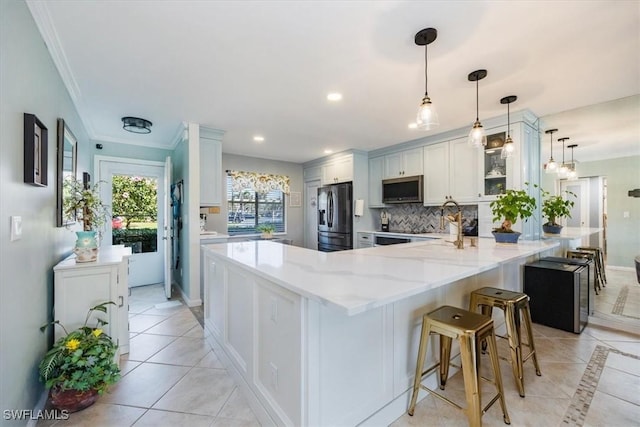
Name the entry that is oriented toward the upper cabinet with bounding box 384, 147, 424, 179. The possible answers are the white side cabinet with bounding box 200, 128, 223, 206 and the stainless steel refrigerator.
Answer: the white side cabinet

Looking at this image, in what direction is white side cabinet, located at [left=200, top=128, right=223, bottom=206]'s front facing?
to the viewer's right

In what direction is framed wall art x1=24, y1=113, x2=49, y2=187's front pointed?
to the viewer's right

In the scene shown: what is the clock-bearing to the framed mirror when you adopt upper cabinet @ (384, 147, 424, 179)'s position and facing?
The framed mirror is roughly at 12 o'clock from the upper cabinet.

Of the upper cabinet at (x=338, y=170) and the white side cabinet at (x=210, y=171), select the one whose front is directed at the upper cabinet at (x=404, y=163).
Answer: the white side cabinet

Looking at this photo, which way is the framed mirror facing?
to the viewer's right

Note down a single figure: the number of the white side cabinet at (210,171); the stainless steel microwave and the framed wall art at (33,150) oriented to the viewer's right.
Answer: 2

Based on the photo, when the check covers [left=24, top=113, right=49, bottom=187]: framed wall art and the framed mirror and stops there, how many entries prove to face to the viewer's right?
2

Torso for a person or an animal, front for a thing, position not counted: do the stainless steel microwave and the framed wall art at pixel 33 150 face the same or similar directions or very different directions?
very different directions

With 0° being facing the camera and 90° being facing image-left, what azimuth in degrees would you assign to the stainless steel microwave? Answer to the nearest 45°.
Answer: approximately 45°

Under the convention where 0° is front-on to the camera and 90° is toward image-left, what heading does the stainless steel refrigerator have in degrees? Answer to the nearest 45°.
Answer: approximately 45°
